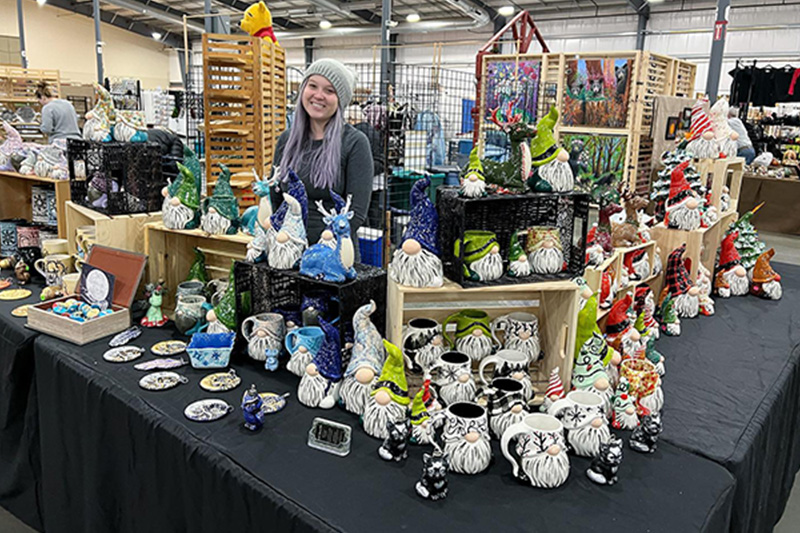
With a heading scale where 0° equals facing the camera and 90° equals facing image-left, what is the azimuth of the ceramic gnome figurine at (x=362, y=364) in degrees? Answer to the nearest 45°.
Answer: approximately 0°

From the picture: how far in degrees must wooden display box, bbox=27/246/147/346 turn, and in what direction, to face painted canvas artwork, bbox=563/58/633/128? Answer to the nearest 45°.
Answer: approximately 135° to its left

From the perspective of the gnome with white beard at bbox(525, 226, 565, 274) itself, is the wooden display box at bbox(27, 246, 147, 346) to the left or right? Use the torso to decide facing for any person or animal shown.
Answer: on its right

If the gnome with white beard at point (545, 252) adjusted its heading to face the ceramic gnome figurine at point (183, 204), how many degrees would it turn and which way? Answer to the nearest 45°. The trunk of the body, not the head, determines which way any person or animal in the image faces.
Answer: approximately 90° to its right

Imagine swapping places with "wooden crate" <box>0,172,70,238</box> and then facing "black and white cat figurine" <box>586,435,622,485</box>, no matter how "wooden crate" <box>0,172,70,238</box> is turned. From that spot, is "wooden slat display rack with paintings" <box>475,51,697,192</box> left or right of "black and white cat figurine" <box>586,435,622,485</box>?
left

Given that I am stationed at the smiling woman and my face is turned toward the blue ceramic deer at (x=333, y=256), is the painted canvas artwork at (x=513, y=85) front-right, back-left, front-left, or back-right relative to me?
back-left

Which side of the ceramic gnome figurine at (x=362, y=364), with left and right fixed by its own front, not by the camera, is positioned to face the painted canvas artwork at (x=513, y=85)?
back

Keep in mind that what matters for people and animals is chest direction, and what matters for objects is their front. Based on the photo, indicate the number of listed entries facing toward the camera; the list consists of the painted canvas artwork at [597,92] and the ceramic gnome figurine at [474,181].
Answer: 2

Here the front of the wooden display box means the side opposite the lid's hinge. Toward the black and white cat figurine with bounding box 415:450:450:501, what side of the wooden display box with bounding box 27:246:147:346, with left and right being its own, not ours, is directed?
left

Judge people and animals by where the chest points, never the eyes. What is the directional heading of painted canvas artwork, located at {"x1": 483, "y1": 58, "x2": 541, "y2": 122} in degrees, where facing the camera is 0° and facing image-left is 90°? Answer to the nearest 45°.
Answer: approximately 0°
